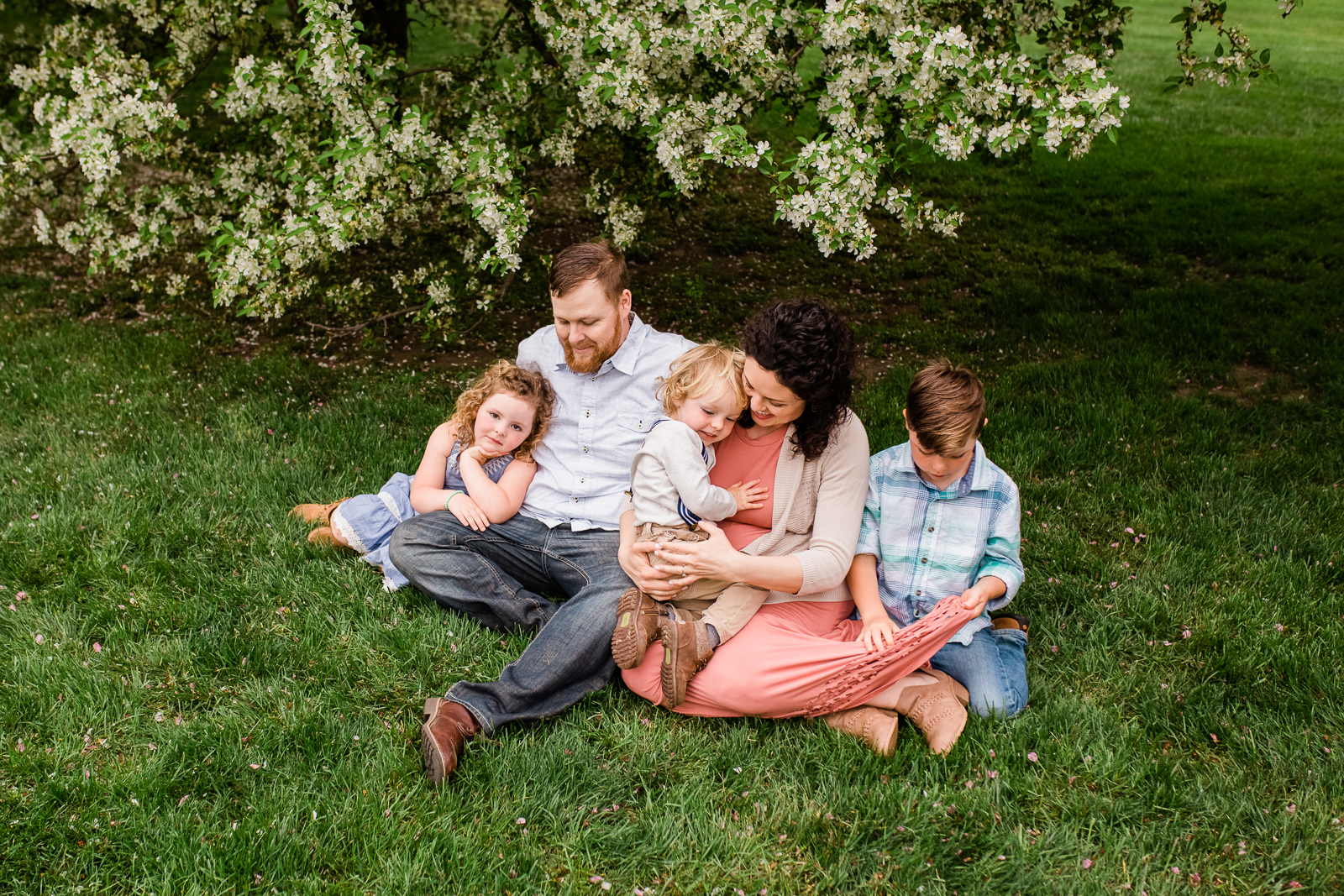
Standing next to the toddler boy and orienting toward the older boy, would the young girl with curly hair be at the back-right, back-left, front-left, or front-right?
back-left

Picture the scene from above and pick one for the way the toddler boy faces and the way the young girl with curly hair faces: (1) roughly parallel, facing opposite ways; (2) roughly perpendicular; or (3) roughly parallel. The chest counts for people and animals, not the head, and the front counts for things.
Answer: roughly perpendicular

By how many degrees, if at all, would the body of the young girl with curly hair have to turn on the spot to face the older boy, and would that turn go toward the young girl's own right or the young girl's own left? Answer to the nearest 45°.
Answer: approximately 45° to the young girl's own left

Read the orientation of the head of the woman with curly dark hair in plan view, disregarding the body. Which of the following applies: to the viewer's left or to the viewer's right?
to the viewer's left

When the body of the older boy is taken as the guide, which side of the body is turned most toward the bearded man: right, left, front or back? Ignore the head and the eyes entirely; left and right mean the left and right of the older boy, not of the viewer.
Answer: right

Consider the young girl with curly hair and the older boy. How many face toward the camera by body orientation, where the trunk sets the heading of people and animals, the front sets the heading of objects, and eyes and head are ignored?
2
